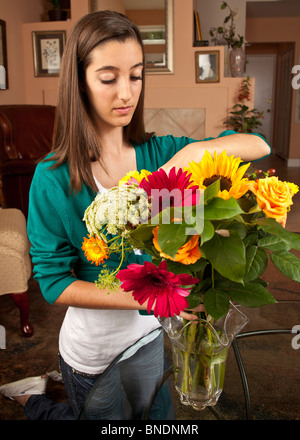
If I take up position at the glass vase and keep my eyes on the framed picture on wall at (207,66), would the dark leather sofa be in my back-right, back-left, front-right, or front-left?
front-left

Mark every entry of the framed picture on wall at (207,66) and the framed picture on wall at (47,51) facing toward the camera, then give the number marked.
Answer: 2

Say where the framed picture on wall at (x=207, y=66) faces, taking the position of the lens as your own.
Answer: facing the viewer

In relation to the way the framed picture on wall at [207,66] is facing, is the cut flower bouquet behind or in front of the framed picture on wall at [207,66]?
in front

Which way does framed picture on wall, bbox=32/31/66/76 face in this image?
toward the camera

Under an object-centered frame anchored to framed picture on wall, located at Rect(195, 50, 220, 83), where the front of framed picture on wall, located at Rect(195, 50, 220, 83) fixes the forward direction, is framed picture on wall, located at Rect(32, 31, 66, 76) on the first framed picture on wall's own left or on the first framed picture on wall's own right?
on the first framed picture on wall's own right

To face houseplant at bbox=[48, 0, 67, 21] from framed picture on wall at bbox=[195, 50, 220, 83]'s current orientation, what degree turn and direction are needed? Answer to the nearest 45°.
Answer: approximately 90° to its right

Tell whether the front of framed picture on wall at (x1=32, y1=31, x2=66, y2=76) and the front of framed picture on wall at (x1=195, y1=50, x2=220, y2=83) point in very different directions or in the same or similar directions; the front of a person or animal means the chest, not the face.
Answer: same or similar directions

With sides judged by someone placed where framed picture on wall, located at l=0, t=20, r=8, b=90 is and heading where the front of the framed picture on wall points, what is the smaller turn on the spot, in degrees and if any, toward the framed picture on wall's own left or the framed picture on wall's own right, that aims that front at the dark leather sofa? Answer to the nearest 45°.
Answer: approximately 45° to the framed picture on wall's own right

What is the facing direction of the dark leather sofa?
toward the camera

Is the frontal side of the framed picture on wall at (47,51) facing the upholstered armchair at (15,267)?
yes

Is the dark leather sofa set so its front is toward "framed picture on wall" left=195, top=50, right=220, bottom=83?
no

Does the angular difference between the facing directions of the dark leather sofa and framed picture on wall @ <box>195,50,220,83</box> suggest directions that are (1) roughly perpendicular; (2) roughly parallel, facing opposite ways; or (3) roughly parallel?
roughly parallel

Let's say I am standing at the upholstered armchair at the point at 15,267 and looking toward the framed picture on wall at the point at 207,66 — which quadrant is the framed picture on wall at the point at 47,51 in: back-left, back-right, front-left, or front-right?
front-left

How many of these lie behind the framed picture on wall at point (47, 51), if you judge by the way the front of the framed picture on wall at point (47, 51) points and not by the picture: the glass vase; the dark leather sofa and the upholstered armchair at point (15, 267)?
0

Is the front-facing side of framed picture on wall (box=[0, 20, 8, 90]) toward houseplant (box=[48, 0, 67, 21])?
no

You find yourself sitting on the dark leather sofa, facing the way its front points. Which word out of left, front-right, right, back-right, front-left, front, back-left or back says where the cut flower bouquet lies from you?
front
